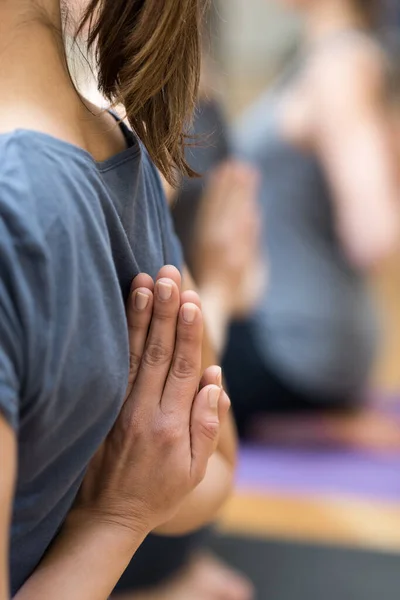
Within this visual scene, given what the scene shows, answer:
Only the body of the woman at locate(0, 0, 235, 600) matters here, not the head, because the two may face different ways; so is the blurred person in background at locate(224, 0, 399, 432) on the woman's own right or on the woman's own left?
on the woman's own right

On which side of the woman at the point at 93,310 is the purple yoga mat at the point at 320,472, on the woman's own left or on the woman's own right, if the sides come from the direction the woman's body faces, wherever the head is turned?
on the woman's own right

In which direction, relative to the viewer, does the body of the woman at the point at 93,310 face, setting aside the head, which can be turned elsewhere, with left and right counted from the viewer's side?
facing away from the viewer and to the left of the viewer
